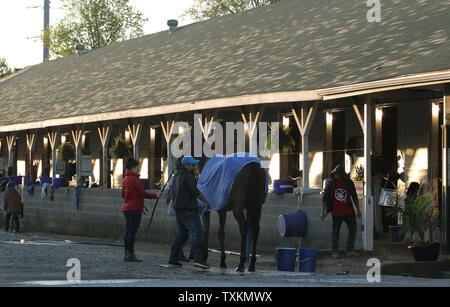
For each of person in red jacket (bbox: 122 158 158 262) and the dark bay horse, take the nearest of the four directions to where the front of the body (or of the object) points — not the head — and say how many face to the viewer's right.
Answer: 1

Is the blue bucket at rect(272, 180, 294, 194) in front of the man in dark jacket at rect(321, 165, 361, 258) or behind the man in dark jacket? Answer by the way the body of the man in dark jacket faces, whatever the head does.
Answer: behind

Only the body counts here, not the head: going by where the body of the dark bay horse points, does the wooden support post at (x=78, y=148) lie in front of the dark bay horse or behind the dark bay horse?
in front

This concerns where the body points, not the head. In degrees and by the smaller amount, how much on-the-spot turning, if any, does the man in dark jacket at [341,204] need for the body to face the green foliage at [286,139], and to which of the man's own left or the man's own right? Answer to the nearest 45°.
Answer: approximately 180°

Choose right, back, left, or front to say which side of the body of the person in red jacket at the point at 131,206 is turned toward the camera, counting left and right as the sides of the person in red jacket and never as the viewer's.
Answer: right

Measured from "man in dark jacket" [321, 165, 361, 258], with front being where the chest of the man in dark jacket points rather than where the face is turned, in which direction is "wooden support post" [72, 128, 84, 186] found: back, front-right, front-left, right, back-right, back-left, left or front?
back-right

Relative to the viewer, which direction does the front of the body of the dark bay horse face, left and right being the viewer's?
facing away from the viewer and to the left of the viewer

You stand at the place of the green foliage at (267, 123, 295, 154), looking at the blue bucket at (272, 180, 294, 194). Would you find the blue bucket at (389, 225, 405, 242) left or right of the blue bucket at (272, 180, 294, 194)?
left

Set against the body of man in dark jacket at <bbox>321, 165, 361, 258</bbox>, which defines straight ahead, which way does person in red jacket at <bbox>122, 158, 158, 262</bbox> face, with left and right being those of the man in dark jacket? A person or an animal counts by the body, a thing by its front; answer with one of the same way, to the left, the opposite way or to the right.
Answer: to the left

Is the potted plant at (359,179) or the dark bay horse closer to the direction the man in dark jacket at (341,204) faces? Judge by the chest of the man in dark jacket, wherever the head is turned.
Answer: the dark bay horse

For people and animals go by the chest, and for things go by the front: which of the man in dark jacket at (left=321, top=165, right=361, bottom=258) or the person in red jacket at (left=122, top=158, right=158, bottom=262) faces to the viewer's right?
the person in red jacket
